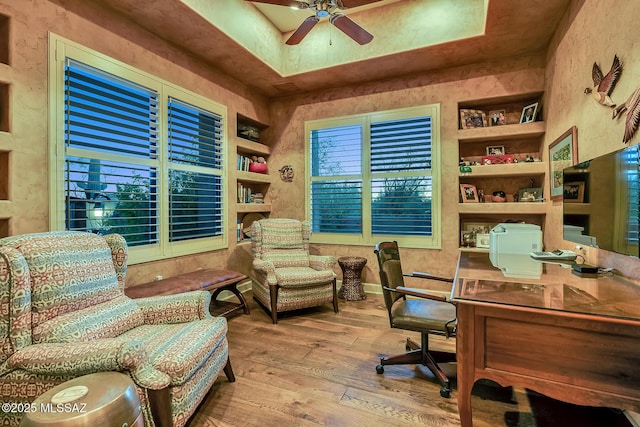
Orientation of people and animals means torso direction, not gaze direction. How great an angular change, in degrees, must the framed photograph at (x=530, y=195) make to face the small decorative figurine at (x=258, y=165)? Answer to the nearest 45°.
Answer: approximately 90° to its right

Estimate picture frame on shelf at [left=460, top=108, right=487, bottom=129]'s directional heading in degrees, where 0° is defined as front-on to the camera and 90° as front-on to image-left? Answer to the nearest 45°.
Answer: approximately 0°

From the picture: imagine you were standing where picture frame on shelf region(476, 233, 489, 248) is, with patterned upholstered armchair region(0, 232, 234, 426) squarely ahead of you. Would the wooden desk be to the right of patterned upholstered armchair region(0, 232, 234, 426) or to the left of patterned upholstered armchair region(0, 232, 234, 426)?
left

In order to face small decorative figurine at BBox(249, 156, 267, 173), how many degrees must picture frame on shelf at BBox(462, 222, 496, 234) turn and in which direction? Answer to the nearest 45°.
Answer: approximately 90° to its right

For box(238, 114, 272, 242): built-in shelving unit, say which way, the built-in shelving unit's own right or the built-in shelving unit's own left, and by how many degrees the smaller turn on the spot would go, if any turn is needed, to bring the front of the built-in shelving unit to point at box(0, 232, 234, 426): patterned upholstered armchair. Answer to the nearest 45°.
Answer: approximately 45° to the built-in shelving unit's own right

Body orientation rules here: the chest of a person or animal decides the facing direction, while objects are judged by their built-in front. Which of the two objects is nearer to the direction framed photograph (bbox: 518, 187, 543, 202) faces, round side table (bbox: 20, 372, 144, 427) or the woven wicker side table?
the round side table

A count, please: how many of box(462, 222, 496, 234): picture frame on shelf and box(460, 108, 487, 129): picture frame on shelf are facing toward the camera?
2

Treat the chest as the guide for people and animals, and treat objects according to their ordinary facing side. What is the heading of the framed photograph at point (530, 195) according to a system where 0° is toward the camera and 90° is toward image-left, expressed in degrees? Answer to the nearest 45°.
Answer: approximately 0°
